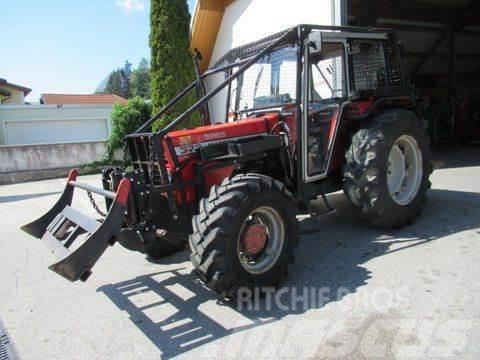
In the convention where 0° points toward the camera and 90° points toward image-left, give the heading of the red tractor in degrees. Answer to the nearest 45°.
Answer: approximately 45°

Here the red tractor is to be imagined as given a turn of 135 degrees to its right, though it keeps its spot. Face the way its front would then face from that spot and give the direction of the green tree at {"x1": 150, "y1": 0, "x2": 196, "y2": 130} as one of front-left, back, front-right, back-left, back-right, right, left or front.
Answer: front

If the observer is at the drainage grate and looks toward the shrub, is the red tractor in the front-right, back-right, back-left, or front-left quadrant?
front-right

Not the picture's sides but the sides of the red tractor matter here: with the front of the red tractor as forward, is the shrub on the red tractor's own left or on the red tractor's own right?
on the red tractor's own right

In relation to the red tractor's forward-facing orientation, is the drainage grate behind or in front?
in front

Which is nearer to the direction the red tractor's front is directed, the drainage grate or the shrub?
the drainage grate
